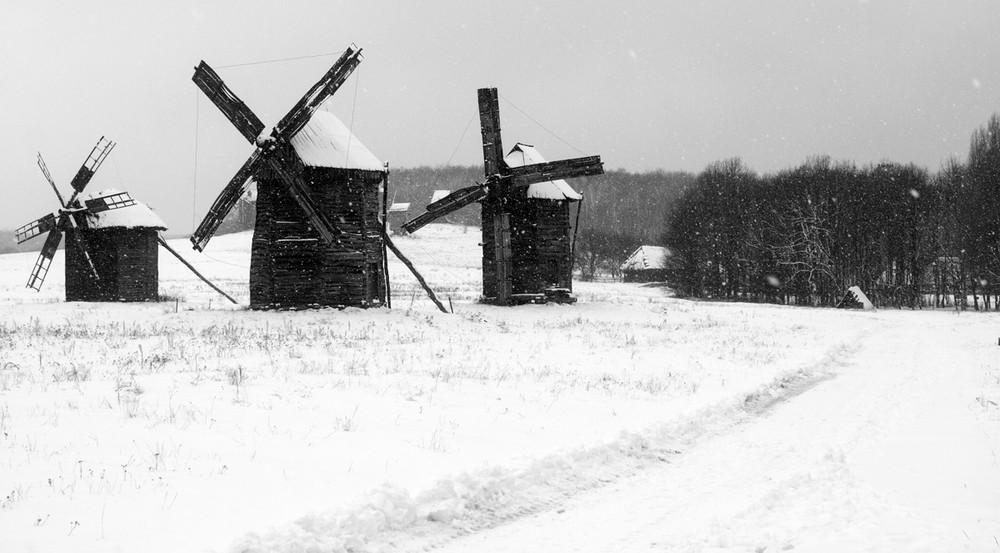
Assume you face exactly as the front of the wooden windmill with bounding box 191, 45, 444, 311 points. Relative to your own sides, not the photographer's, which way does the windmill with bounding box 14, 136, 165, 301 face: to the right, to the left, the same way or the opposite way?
the same way

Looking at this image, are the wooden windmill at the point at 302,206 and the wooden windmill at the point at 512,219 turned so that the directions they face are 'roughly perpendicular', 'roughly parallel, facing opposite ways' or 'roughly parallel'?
roughly parallel

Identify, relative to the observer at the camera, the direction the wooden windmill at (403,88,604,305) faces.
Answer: facing the viewer and to the left of the viewer

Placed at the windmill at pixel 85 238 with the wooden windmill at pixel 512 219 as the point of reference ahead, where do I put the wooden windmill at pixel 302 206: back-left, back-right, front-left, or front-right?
front-right

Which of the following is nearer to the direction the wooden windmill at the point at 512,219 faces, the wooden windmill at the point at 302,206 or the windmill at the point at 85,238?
the wooden windmill

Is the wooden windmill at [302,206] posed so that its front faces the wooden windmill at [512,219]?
no

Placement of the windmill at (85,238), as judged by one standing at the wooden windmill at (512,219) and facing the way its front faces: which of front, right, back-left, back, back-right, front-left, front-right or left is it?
front-right

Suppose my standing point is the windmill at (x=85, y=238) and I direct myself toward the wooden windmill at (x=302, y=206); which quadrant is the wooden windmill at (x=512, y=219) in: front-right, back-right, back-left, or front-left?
front-left

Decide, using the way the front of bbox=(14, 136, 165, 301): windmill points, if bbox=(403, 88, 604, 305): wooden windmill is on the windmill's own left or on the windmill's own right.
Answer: on the windmill's own left

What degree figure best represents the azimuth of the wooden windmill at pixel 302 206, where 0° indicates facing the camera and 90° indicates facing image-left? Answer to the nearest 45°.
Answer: approximately 45°

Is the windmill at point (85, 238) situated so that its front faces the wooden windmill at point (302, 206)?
no

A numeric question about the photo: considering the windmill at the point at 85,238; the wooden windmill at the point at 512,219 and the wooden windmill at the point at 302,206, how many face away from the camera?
0

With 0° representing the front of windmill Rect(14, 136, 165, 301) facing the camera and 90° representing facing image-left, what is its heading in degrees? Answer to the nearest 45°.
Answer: approximately 45°

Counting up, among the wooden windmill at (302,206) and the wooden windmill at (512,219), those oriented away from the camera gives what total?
0

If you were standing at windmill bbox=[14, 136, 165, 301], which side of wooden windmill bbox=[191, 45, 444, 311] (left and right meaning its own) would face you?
right

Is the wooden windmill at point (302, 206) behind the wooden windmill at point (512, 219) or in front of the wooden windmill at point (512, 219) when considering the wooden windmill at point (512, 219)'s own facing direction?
in front
